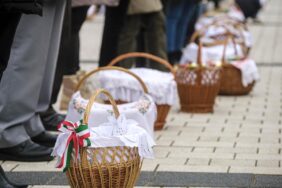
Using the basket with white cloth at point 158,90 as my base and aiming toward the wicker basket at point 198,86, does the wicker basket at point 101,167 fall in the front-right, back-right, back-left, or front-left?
back-right

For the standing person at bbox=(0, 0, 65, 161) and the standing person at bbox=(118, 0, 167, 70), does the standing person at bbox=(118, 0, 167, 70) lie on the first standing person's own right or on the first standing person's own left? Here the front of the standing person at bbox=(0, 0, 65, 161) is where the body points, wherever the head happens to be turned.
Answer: on the first standing person's own left

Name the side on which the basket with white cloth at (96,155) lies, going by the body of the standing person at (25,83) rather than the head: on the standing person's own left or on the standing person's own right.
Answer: on the standing person's own right

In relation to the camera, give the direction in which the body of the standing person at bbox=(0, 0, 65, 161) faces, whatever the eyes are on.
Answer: to the viewer's right

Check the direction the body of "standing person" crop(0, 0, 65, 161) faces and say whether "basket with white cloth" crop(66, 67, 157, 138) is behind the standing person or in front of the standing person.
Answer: in front

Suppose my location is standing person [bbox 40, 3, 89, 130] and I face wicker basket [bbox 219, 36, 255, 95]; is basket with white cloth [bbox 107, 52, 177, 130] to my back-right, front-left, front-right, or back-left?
front-right

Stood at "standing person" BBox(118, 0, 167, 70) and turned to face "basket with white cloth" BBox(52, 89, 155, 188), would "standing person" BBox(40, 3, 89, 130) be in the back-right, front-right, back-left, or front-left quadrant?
front-right
